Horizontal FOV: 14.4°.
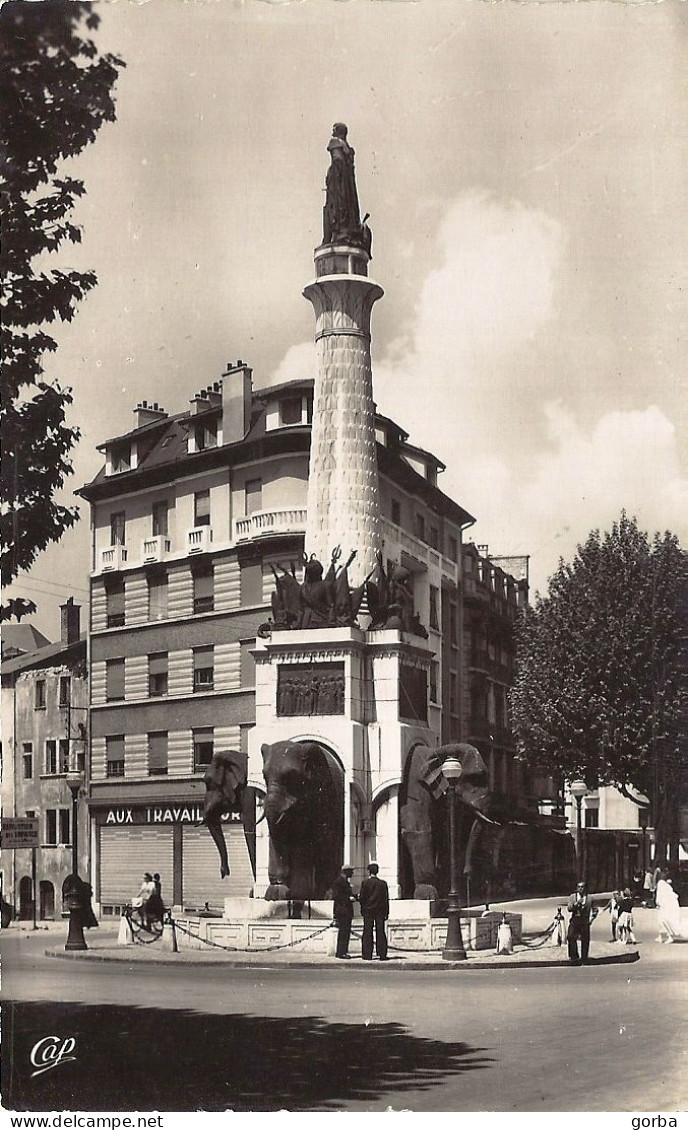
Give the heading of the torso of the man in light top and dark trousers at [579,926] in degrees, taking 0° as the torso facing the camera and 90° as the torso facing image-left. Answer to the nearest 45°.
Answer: approximately 0°

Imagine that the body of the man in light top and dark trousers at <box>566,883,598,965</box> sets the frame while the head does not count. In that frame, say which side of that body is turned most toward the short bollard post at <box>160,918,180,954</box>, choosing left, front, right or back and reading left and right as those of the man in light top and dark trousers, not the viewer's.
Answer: right

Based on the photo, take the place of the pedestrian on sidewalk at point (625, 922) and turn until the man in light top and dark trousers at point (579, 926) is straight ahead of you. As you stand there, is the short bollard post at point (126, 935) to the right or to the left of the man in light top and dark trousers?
right

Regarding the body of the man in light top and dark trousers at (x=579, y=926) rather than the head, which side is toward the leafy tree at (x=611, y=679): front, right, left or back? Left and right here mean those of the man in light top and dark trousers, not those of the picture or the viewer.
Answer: back
